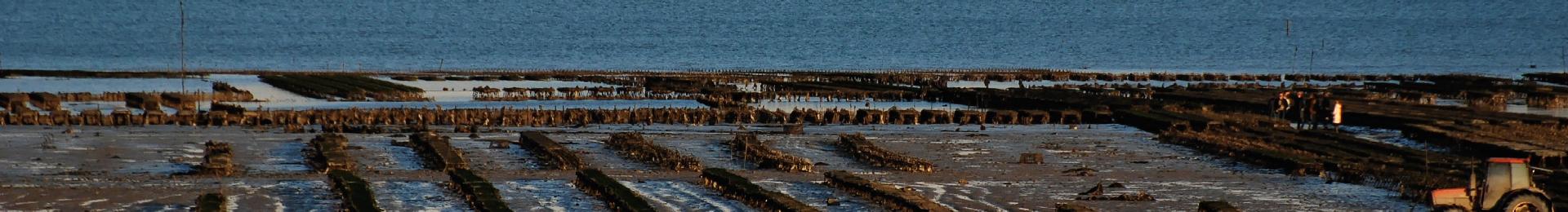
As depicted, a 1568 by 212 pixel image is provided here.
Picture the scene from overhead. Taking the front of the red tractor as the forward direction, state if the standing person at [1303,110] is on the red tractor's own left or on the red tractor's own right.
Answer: on the red tractor's own right

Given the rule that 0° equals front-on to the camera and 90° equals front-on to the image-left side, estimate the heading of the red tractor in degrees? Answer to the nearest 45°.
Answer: approximately 90°
